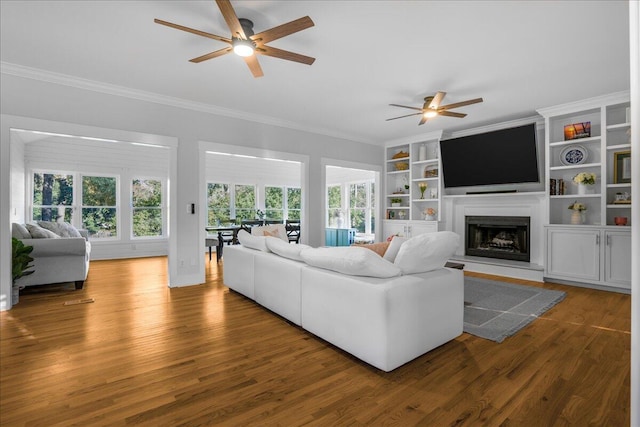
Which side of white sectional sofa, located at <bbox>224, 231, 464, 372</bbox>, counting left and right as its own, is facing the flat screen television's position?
front

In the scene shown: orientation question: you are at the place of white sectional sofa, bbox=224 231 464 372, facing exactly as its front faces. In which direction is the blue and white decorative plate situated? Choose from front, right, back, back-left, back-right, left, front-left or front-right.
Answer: front

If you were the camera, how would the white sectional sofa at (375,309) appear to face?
facing away from the viewer and to the right of the viewer

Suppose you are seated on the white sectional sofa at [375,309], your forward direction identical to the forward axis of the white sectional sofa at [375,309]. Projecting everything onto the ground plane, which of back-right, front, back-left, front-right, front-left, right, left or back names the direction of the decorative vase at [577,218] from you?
front

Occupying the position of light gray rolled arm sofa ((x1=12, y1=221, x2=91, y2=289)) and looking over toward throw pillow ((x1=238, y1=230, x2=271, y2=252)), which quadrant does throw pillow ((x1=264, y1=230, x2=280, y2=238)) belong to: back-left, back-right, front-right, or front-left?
front-left

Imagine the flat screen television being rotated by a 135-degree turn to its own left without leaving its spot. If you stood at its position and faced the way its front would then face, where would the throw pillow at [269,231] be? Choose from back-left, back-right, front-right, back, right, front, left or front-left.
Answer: back-right

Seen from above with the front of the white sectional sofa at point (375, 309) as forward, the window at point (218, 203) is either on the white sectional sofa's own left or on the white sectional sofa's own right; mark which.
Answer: on the white sectional sofa's own left

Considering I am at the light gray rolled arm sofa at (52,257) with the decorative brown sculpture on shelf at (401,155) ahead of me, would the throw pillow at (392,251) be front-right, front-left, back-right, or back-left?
front-right

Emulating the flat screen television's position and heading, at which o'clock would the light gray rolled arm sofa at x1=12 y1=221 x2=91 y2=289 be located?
The light gray rolled arm sofa is roughly at 12 o'clock from the flat screen television.

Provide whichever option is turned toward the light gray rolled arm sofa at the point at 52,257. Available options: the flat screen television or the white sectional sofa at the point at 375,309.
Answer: the flat screen television

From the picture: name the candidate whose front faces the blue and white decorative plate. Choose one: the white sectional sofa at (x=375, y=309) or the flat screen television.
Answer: the white sectional sofa

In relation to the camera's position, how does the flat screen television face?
facing the viewer and to the left of the viewer

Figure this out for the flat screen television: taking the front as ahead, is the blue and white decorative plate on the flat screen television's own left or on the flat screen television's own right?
on the flat screen television's own left

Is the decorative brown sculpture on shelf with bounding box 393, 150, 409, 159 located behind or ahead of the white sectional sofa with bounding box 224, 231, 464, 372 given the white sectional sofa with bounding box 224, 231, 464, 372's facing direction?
ahead

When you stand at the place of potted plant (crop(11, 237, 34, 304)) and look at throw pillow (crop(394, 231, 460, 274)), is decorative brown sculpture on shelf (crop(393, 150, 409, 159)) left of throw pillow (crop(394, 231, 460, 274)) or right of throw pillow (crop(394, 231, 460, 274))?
left

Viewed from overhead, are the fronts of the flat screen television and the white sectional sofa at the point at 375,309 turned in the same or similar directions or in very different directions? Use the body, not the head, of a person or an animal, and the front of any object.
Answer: very different directions

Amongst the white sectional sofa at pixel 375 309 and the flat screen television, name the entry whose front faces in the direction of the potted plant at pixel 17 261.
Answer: the flat screen television

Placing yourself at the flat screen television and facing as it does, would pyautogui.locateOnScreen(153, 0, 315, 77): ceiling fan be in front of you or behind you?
in front
